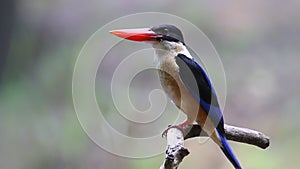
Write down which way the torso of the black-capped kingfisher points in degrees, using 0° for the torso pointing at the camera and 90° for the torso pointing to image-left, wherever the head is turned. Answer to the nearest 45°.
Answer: approximately 90°
